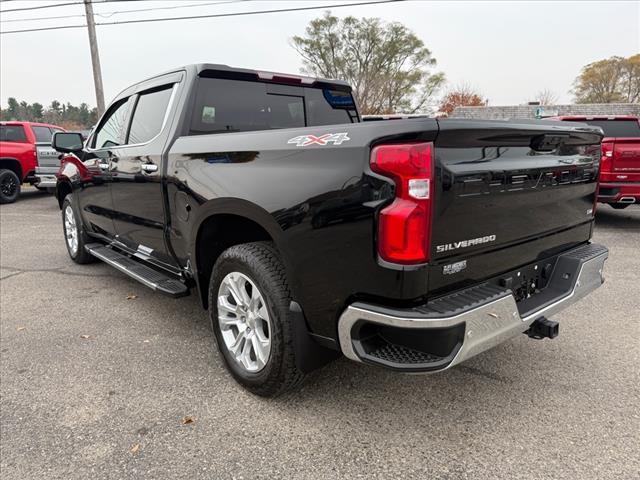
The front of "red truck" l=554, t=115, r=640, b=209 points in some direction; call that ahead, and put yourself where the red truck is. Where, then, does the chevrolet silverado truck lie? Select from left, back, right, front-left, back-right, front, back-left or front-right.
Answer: back-left

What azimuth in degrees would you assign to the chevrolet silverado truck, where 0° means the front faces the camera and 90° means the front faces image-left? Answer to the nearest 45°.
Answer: approximately 135°

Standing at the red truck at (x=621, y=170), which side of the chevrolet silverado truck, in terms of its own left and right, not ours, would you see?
right

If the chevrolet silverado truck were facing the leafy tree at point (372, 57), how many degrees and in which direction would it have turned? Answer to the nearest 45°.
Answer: approximately 45° to its right

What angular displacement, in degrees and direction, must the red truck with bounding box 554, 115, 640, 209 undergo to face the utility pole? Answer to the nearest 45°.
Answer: approximately 45° to its left

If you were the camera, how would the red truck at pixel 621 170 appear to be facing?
facing away from the viewer and to the left of the viewer
